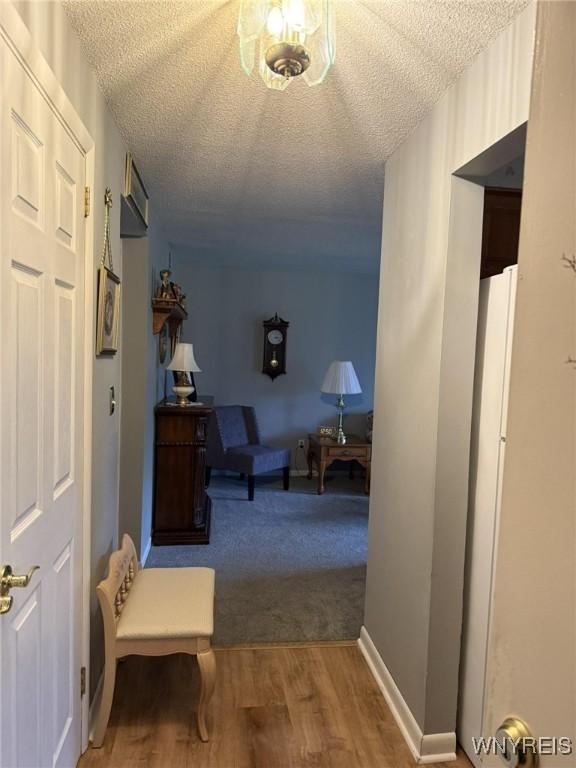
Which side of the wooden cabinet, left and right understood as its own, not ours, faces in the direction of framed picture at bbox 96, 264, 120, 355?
right

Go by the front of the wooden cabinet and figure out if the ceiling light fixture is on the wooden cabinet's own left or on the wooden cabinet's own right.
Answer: on the wooden cabinet's own right

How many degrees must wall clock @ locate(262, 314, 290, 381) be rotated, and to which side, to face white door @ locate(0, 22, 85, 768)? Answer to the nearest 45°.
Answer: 0° — it already faces it

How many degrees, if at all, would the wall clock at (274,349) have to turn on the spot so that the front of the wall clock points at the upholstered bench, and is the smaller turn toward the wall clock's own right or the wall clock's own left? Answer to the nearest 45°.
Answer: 0° — it already faces it

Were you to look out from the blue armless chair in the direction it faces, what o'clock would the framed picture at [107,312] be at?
The framed picture is roughly at 2 o'clock from the blue armless chair.

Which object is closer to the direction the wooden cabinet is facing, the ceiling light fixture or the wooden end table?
the wooden end table

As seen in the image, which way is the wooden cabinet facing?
to the viewer's right

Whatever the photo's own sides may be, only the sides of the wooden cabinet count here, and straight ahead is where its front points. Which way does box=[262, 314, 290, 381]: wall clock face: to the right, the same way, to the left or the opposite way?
to the right

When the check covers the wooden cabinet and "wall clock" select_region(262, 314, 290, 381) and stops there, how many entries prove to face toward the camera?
1
